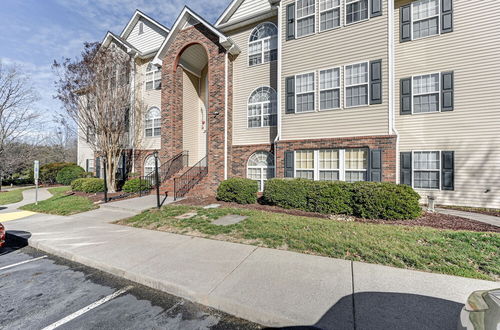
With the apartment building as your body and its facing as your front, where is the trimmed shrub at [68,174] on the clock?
The trimmed shrub is roughly at 2 o'clock from the apartment building.

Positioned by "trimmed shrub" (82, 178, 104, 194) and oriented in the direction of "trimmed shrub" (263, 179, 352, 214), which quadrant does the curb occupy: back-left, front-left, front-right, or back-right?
front-right

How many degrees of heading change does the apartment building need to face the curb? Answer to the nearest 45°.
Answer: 0° — it already faces it

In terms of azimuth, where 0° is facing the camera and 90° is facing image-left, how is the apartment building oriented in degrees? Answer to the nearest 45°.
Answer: approximately 45°

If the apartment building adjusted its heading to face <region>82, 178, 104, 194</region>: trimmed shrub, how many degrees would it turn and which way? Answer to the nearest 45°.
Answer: approximately 45° to its right

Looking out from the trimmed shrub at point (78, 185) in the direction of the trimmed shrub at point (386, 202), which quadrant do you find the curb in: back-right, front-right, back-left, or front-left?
front-right

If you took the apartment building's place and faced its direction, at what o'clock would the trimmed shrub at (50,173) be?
The trimmed shrub is roughly at 2 o'clock from the apartment building.

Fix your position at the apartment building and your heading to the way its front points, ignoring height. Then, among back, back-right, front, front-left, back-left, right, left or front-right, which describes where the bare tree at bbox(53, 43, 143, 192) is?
front-right

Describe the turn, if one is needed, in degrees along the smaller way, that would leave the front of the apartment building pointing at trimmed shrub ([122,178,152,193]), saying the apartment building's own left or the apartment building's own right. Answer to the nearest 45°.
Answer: approximately 45° to the apartment building's own right

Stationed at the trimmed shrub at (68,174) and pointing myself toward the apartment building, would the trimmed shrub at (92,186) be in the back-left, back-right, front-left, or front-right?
front-right
